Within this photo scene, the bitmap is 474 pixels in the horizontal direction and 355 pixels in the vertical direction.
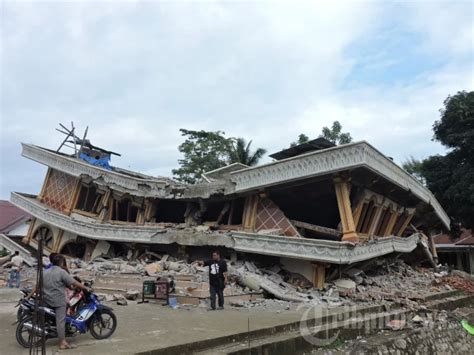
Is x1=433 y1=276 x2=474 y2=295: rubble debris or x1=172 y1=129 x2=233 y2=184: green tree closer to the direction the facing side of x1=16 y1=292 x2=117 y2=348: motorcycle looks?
the rubble debris

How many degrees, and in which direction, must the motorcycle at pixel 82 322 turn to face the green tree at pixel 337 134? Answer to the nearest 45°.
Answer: approximately 45° to its left

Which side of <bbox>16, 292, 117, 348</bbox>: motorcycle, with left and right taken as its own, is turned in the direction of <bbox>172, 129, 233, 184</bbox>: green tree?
left

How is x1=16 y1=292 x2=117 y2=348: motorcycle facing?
to the viewer's right
